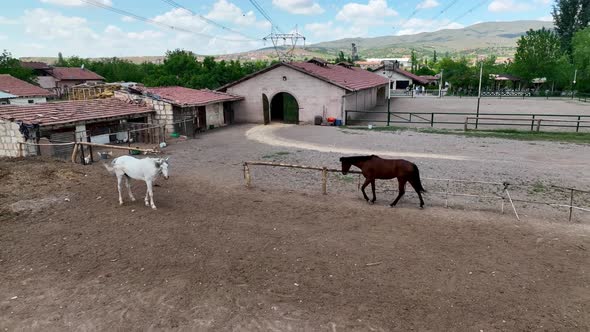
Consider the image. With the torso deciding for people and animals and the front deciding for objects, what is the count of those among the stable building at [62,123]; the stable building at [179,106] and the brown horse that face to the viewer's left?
1

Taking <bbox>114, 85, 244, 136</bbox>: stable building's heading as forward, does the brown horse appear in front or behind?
in front

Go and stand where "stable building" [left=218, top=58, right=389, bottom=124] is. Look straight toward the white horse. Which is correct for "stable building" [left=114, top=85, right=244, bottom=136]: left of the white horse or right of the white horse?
right

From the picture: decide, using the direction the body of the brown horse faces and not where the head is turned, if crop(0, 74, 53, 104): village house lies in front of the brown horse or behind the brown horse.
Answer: in front

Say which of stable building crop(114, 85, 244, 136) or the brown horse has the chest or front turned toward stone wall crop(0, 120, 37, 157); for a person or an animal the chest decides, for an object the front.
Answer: the brown horse

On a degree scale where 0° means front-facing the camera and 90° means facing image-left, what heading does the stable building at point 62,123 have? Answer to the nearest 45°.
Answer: approximately 315°

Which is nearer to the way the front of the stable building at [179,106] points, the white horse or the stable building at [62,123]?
the white horse

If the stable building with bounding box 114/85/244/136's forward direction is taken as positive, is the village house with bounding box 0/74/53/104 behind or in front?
behind

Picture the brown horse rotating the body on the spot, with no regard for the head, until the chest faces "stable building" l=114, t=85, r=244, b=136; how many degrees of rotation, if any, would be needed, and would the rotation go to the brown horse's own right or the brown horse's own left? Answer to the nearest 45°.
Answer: approximately 45° to the brown horse's own right

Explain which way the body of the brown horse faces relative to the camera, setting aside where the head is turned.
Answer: to the viewer's left
